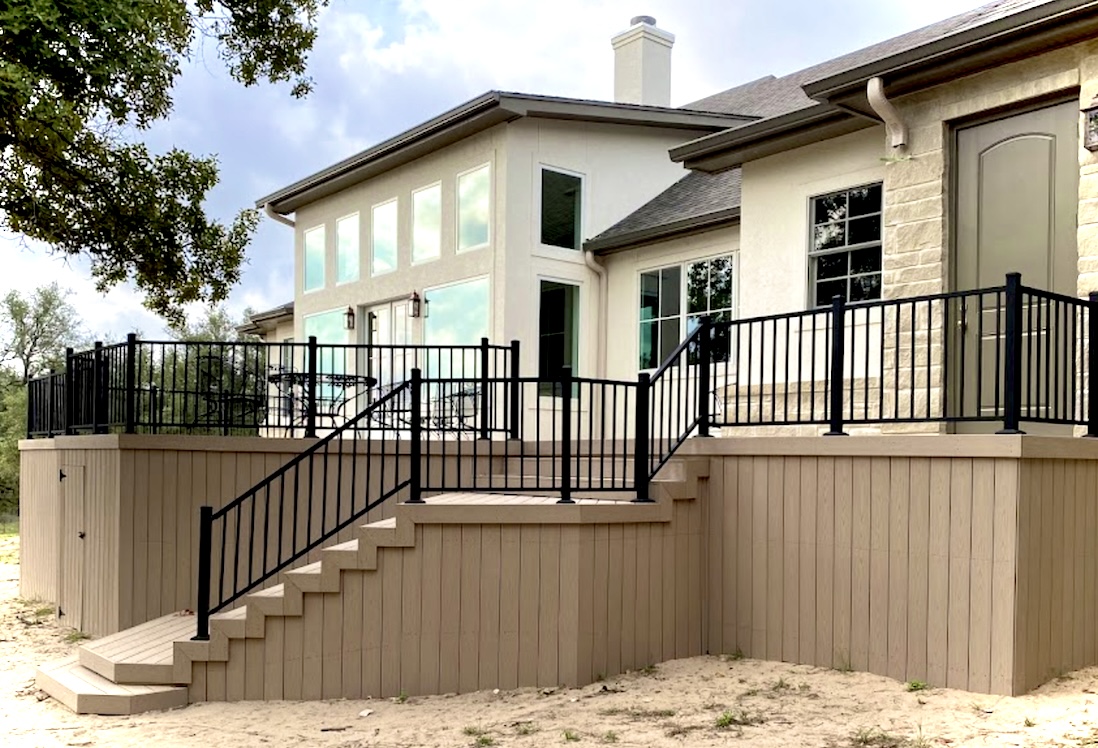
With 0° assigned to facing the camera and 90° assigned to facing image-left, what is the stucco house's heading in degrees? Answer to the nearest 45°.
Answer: approximately 45°
